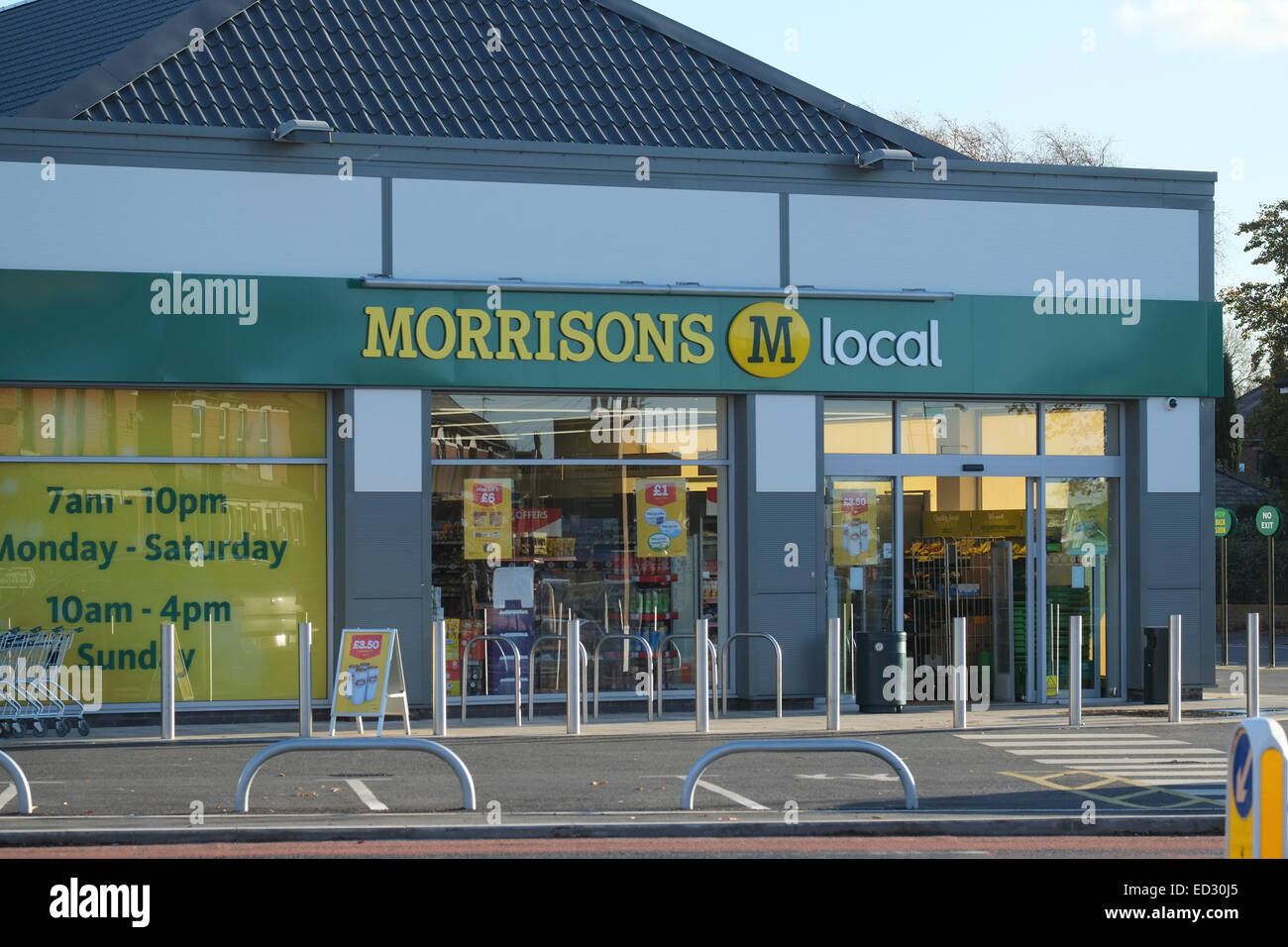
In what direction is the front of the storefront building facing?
toward the camera

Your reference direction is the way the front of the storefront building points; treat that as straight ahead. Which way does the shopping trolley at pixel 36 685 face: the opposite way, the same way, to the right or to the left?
to the right

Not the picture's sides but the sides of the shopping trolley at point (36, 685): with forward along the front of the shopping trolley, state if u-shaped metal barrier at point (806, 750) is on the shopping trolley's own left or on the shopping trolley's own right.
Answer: on the shopping trolley's own left

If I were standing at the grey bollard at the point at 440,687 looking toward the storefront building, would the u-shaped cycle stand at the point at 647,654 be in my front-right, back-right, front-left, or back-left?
front-right

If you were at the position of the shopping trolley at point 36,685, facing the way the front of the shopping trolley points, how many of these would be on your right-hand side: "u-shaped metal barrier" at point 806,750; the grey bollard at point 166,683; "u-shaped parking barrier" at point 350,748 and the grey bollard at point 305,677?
0

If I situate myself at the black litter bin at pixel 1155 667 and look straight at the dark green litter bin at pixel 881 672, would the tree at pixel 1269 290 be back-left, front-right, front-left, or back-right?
back-right

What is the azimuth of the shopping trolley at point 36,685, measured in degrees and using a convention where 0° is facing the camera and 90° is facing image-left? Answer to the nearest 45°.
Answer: approximately 90°

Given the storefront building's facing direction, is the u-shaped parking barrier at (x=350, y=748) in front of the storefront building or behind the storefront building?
in front

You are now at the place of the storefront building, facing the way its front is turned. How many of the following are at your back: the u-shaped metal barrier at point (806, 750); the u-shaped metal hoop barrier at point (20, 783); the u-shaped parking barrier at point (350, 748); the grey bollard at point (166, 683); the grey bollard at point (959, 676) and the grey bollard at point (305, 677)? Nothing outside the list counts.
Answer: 0

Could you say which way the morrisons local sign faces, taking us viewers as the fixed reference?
facing the viewer

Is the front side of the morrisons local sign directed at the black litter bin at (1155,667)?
no
